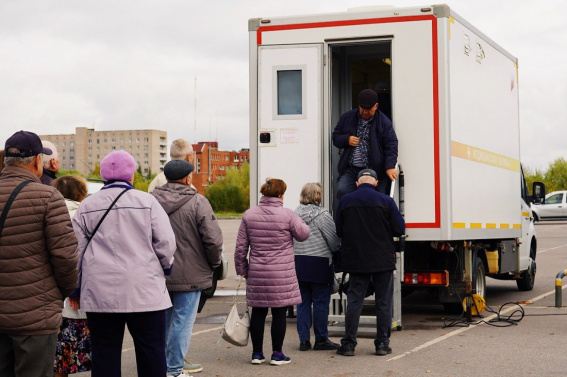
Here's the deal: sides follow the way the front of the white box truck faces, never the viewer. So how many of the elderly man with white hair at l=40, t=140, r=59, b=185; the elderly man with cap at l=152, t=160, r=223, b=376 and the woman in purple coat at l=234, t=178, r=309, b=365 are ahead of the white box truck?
0

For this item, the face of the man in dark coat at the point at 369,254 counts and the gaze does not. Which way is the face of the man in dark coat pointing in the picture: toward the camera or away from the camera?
away from the camera

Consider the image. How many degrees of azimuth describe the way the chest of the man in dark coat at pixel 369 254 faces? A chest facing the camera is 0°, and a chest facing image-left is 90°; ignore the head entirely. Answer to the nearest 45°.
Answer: approximately 180°

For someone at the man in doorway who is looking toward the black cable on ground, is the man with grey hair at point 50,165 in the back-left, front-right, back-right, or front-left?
back-right

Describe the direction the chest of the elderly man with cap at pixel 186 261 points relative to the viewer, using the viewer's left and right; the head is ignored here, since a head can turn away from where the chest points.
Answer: facing away from the viewer and to the right of the viewer

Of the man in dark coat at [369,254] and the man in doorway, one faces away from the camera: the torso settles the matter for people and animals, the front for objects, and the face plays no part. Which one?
the man in dark coat

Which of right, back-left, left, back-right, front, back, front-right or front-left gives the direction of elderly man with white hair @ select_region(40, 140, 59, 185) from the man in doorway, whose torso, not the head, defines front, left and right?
front-right

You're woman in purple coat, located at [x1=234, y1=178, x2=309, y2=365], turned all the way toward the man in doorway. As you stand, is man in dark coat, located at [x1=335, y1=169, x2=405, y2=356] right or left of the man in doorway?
right

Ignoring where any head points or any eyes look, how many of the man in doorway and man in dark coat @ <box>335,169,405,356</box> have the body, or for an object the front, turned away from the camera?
1

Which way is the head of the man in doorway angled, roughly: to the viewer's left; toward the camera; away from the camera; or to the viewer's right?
toward the camera

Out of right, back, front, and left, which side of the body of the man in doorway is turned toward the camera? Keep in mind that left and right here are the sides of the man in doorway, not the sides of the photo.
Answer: front

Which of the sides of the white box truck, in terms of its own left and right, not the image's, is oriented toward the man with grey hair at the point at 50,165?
back

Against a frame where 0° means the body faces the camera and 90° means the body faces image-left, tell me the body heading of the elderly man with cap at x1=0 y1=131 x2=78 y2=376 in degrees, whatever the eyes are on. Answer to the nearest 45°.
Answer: approximately 225°

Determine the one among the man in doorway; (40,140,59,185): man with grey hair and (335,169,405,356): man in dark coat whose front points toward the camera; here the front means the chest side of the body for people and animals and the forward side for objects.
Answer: the man in doorway

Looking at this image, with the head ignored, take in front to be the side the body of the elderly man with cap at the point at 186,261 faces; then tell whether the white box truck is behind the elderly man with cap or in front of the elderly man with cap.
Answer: in front

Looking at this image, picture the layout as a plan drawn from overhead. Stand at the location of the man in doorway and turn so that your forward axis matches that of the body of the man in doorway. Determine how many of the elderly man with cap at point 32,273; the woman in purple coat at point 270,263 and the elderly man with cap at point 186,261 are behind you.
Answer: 0
